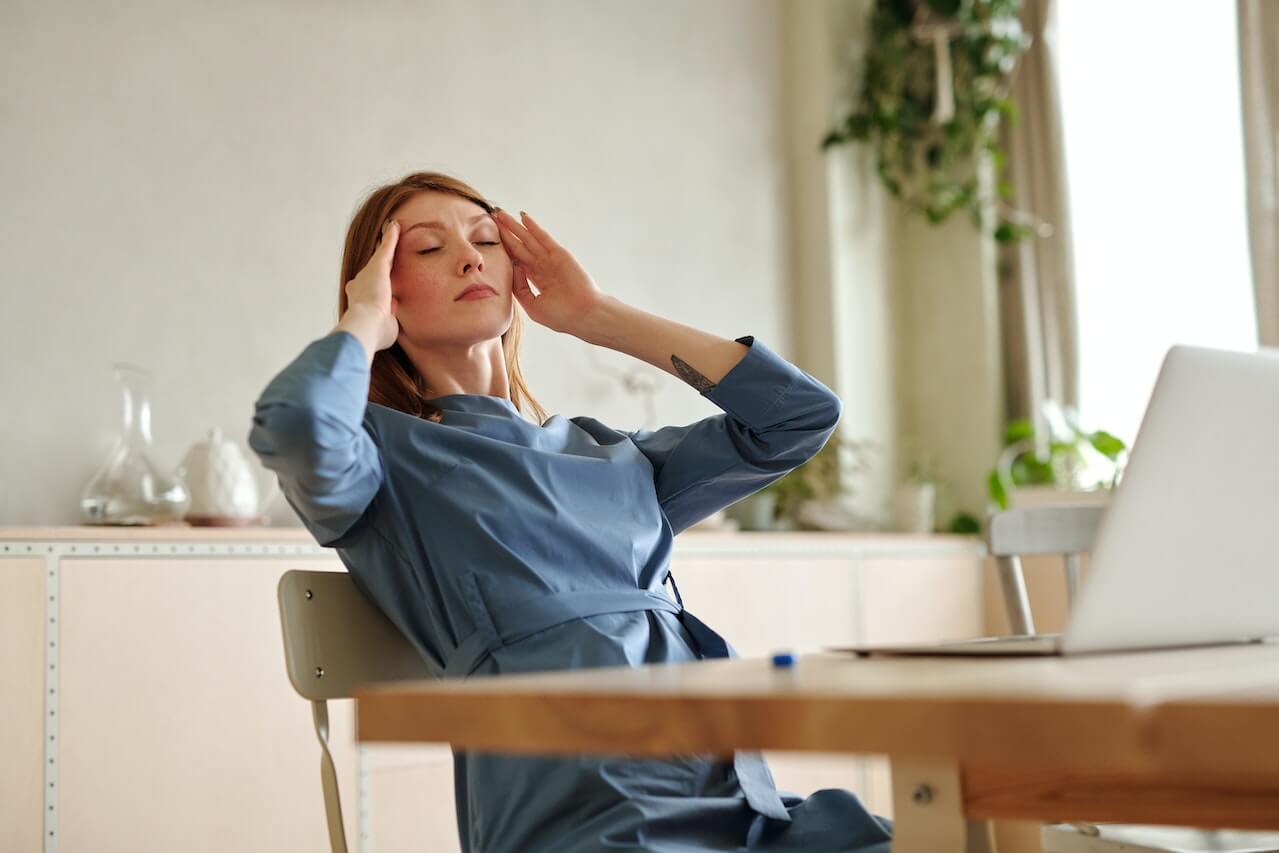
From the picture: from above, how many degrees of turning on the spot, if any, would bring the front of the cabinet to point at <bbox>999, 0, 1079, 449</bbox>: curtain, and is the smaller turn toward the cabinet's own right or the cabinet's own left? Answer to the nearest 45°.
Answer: approximately 135° to the cabinet's own left

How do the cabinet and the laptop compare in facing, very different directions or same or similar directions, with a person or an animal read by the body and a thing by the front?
very different directions

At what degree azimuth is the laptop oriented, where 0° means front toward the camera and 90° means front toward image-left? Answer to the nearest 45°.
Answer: approximately 135°

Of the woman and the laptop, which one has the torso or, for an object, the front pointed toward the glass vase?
the laptop

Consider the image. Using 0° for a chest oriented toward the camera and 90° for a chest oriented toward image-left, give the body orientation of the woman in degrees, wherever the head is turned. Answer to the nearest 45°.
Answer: approximately 315°

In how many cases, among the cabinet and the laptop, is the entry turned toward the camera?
1

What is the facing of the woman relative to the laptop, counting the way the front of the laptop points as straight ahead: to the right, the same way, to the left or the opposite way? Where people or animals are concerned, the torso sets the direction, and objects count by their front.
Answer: the opposite way

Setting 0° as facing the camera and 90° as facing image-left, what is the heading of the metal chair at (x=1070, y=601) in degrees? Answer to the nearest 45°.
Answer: approximately 315°

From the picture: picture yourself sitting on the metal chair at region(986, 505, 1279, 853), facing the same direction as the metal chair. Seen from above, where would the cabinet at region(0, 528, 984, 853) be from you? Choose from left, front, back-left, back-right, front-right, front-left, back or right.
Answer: back-right

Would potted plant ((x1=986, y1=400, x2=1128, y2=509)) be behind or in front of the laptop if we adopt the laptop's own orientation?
in front

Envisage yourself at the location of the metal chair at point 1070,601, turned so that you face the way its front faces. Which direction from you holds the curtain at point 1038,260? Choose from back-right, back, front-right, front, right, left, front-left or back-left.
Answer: back-left
